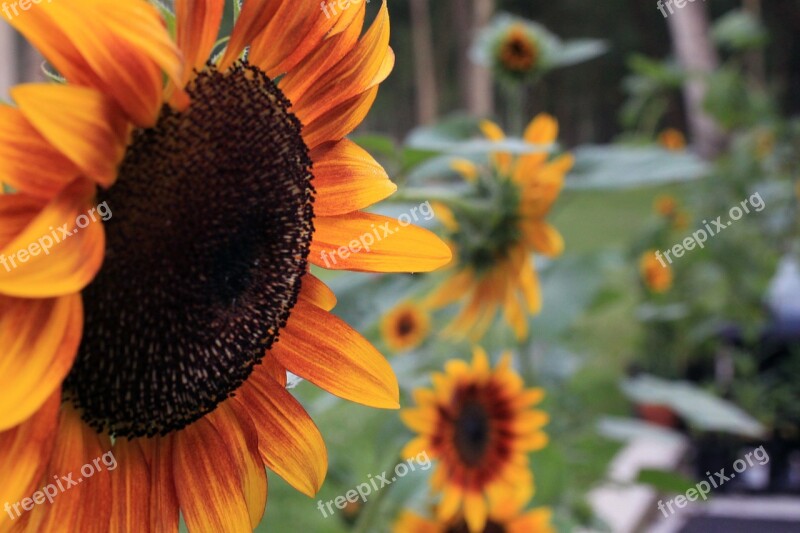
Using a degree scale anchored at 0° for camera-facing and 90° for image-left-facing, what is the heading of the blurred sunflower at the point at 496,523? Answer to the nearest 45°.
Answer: approximately 0°

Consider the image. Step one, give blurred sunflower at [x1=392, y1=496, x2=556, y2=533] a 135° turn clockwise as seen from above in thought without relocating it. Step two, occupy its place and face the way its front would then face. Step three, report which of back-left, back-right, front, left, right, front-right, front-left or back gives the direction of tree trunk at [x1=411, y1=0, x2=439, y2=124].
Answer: front-right

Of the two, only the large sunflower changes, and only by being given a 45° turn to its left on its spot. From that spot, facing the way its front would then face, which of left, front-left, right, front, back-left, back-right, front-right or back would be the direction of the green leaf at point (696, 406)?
front-left

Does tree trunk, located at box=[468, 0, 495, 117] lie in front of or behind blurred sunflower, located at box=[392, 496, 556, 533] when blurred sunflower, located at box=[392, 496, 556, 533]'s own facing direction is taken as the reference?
behind

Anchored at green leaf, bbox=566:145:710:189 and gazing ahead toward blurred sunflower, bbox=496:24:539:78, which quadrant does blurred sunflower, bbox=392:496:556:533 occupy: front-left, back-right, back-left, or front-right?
back-left

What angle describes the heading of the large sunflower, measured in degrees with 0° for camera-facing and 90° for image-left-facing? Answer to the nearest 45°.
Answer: approximately 315°
